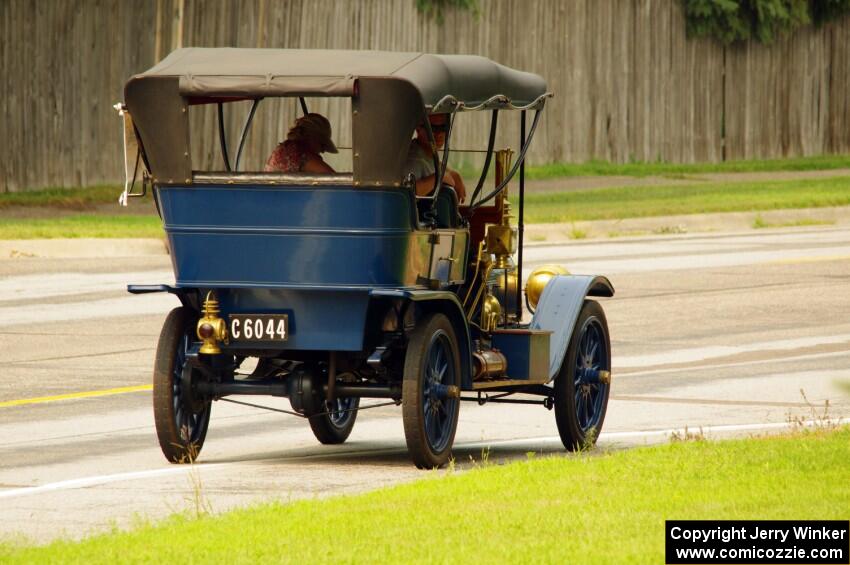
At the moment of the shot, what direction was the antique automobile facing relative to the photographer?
facing away from the viewer and to the right of the viewer

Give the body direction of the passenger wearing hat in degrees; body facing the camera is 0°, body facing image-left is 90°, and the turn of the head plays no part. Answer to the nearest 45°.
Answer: approximately 225°

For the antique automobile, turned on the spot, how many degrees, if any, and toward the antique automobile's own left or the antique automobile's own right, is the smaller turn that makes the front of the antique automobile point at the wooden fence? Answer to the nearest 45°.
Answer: approximately 45° to the antique automobile's own left
